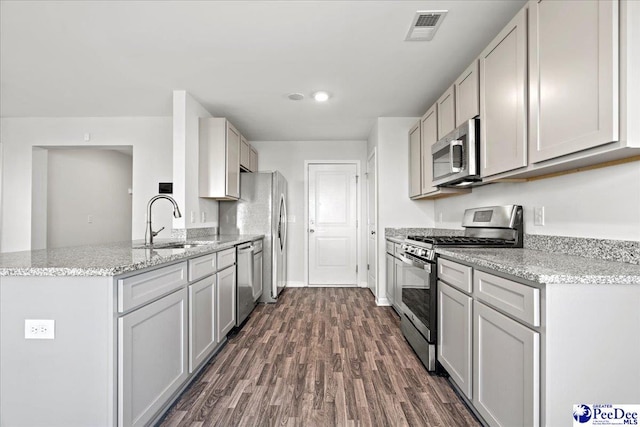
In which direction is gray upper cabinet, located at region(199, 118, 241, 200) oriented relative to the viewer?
to the viewer's right

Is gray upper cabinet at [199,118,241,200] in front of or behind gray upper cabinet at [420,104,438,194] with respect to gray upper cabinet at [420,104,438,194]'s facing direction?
in front

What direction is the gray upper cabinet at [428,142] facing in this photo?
to the viewer's left

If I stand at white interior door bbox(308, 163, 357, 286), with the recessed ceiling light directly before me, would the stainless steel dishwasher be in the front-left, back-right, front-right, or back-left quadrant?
front-right

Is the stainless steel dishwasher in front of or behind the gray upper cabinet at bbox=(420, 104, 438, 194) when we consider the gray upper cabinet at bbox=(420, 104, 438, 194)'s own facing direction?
in front

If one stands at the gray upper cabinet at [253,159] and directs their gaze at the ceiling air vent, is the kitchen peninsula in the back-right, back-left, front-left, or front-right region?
front-right

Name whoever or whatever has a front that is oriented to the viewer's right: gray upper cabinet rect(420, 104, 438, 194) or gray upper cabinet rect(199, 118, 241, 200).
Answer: gray upper cabinet rect(199, 118, 241, 200)

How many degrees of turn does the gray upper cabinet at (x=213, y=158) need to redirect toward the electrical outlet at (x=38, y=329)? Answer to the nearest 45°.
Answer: approximately 90° to its right

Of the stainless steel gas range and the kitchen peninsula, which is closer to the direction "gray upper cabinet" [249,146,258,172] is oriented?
the stainless steel gas range

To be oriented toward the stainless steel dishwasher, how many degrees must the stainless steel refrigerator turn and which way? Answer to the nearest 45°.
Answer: approximately 90° to its right

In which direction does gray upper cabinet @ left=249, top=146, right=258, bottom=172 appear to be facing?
to the viewer's right

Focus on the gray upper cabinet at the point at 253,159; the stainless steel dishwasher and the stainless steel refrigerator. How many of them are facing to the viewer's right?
3

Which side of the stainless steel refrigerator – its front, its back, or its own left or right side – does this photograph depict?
right

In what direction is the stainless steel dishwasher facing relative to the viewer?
to the viewer's right
